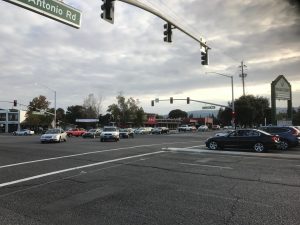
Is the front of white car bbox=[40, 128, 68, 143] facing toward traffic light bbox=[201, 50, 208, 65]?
no

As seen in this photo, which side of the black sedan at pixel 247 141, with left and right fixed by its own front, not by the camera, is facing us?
left

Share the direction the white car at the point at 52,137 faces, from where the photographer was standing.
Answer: facing the viewer and to the left of the viewer

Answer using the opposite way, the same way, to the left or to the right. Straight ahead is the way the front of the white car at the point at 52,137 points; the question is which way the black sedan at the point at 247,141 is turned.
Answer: to the right

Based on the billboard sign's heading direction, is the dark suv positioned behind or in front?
in front

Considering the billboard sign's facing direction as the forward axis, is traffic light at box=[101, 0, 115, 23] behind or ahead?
ahead

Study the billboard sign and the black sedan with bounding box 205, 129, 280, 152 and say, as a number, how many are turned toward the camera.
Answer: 1

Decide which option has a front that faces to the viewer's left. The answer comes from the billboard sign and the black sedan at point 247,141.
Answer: the black sedan

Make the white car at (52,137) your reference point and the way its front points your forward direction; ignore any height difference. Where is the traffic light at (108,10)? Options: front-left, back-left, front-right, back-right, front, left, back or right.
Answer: front-left

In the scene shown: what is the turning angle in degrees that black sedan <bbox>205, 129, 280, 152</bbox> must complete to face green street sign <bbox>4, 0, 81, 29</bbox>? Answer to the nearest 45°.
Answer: approximately 45° to its left

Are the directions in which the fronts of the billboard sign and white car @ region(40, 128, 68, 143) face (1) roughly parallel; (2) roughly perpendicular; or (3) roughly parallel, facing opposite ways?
roughly parallel

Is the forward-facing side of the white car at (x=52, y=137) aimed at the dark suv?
no

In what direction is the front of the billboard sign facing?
toward the camera

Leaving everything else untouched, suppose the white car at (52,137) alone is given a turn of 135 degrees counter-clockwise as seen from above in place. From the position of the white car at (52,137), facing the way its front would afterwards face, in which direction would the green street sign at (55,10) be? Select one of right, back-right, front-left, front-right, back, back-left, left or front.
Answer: right

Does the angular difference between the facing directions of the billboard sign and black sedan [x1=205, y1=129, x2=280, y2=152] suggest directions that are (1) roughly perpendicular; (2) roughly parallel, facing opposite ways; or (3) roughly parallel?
roughly perpendicular
